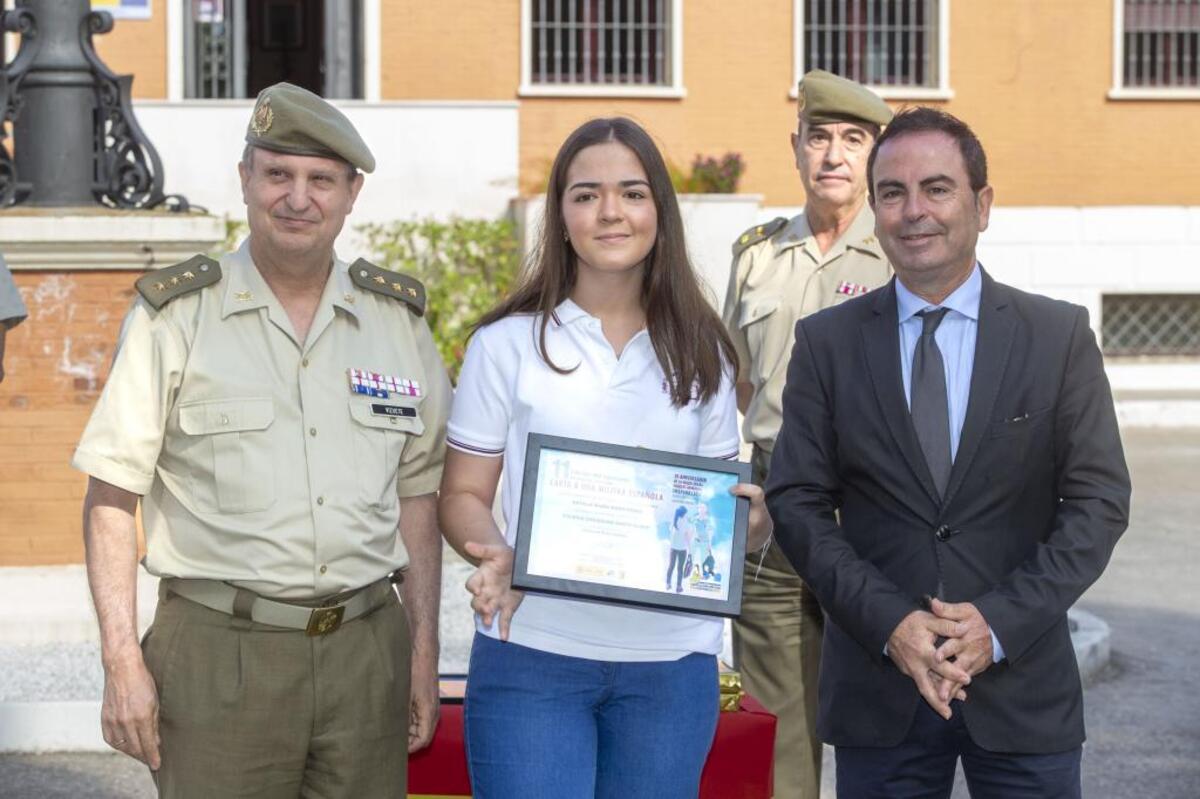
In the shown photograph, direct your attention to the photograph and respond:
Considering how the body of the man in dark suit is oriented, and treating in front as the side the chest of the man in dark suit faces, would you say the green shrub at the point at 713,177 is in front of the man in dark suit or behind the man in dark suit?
behind

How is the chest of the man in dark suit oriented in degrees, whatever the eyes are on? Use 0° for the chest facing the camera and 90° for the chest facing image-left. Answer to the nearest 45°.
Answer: approximately 0°

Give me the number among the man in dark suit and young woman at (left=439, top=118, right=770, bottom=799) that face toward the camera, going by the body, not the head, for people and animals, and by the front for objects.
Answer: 2

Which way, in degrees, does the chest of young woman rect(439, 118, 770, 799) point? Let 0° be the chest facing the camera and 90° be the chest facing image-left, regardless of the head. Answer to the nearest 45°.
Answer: approximately 0°

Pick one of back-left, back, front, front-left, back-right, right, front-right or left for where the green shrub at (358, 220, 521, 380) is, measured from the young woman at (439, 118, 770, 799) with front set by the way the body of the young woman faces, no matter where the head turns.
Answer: back

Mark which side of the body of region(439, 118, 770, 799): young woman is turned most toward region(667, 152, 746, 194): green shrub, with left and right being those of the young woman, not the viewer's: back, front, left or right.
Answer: back
